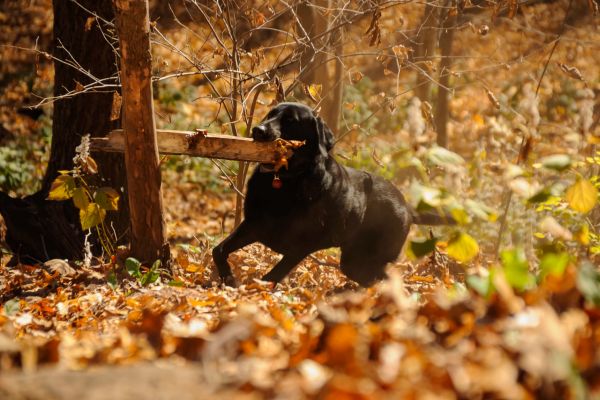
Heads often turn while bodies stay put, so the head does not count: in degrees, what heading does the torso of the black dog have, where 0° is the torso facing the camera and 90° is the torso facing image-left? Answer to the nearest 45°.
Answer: approximately 90°

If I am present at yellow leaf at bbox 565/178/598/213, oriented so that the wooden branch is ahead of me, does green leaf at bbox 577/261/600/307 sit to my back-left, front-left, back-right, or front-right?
back-left

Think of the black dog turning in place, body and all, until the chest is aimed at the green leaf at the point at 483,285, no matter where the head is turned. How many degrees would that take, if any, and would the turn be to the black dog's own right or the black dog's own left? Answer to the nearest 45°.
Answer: approximately 90° to the black dog's own left

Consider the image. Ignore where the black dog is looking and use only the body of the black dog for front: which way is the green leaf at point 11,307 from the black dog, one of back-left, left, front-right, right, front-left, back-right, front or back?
front-left
